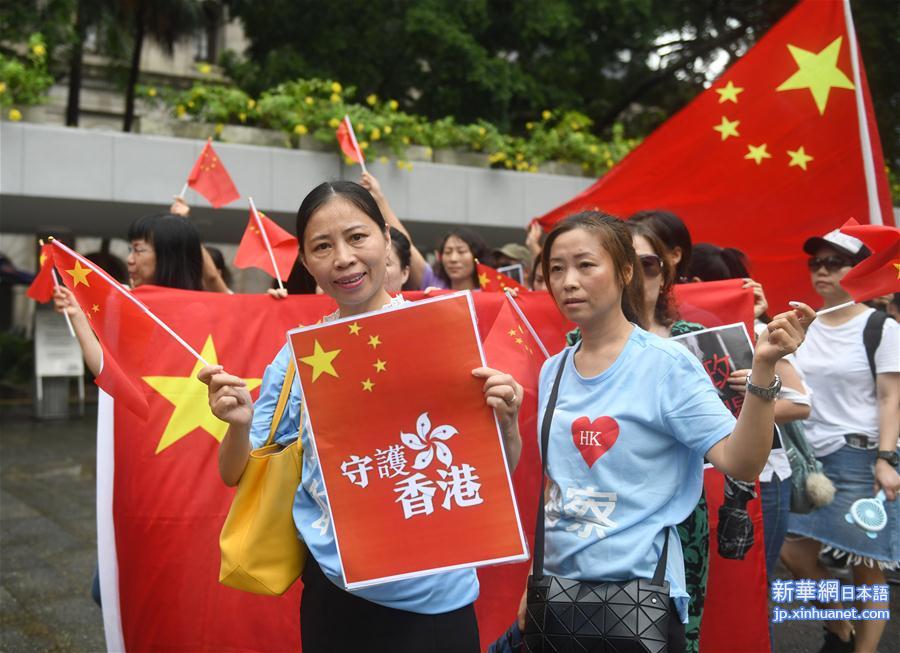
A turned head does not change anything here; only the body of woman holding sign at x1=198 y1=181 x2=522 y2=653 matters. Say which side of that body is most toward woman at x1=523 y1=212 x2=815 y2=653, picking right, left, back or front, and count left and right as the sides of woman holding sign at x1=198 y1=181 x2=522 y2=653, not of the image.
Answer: left

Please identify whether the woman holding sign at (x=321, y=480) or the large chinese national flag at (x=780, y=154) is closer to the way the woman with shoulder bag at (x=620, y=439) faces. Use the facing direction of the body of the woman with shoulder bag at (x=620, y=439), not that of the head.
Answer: the woman holding sign

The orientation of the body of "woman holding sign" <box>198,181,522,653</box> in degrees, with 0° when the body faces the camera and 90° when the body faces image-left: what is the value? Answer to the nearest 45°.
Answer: approximately 0°

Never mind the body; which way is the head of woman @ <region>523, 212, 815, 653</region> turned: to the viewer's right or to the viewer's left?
to the viewer's left

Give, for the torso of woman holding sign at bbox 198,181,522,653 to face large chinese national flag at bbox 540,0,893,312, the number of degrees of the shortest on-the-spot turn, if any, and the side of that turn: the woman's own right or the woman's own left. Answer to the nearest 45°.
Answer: approximately 135° to the woman's own left

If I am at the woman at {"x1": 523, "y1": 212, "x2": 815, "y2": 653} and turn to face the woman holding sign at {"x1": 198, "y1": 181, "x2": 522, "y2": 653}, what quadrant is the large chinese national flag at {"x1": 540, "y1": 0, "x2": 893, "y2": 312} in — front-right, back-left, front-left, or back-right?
back-right

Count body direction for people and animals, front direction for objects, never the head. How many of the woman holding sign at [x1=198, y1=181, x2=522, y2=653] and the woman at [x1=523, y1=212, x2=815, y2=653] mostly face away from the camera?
0

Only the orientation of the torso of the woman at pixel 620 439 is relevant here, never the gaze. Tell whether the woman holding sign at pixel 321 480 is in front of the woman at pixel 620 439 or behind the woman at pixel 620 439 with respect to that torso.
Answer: in front

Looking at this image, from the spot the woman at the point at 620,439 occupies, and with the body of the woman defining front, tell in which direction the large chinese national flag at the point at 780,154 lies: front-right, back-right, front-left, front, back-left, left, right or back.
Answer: back-right
